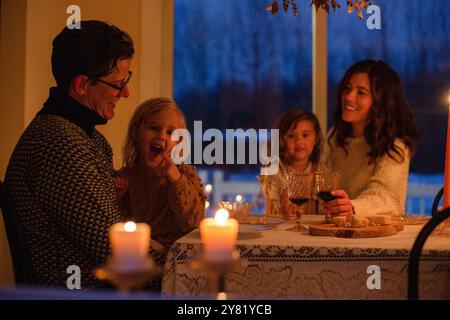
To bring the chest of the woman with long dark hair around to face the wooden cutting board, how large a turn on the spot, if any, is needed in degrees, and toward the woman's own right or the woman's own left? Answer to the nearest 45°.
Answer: approximately 45° to the woman's own left

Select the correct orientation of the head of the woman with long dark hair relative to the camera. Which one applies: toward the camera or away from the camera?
toward the camera

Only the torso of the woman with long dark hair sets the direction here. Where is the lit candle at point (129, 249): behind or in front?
in front

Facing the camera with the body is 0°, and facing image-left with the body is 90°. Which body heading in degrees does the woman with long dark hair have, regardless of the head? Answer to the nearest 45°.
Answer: approximately 45°

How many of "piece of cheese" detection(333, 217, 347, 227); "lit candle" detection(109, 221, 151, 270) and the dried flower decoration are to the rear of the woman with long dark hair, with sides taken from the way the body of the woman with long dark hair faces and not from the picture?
0

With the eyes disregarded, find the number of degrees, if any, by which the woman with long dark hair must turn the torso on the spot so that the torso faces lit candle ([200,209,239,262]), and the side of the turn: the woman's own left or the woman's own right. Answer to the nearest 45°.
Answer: approximately 45° to the woman's own left
